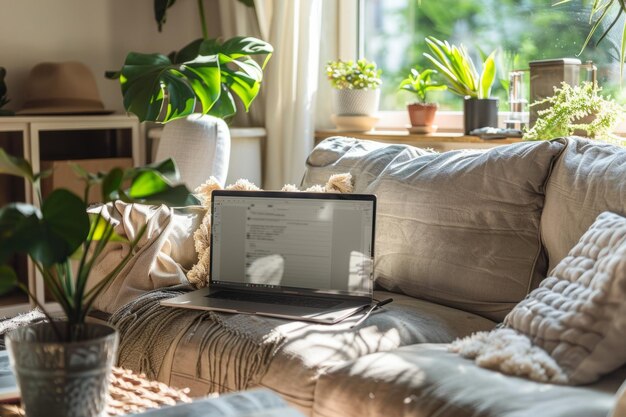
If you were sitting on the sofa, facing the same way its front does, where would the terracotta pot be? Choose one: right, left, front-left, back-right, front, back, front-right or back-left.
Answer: back-right

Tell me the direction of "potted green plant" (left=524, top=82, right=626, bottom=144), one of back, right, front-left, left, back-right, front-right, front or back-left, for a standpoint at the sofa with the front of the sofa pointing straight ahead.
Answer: back

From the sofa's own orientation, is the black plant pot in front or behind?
behind

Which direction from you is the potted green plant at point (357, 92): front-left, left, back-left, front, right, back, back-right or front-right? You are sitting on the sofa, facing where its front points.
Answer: back-right

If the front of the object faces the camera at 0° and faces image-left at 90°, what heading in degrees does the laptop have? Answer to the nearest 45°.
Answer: approximately 45°

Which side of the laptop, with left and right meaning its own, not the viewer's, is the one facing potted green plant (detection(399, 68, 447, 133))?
back

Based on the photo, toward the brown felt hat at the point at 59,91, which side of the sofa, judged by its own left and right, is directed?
right

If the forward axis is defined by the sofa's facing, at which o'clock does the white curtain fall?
The white curtain is roughly at 4 o'clock from the sofa.

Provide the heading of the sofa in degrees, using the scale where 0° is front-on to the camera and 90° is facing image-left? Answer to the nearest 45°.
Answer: approximately 45°
